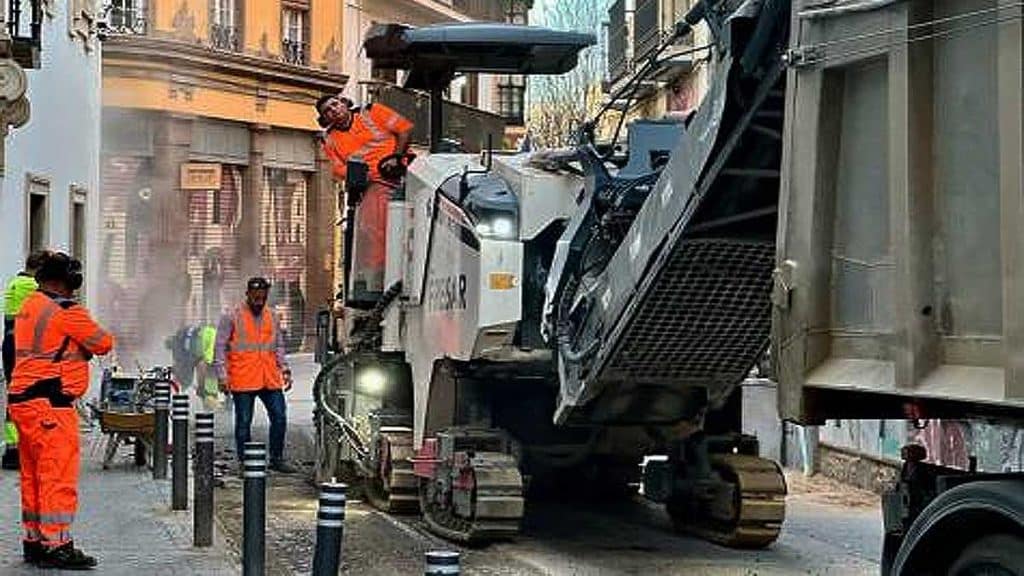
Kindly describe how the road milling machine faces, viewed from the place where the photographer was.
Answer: facing the viewer and to the right of the viewer

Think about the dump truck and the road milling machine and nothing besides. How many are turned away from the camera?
0

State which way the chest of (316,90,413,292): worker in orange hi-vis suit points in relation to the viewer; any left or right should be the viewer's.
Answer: facing the viewer and to the left of the viewer

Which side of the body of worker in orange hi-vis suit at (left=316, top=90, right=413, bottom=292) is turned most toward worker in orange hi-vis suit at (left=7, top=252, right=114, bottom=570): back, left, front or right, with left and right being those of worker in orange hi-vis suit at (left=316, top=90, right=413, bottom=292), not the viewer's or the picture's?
front

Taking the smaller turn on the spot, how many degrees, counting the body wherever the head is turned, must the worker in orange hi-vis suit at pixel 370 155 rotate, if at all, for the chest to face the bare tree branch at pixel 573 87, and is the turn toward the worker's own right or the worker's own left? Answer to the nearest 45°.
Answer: approximately 135° to the worker's own right

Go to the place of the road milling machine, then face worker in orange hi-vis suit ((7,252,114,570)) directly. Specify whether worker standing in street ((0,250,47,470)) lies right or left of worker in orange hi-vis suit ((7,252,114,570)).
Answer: right
